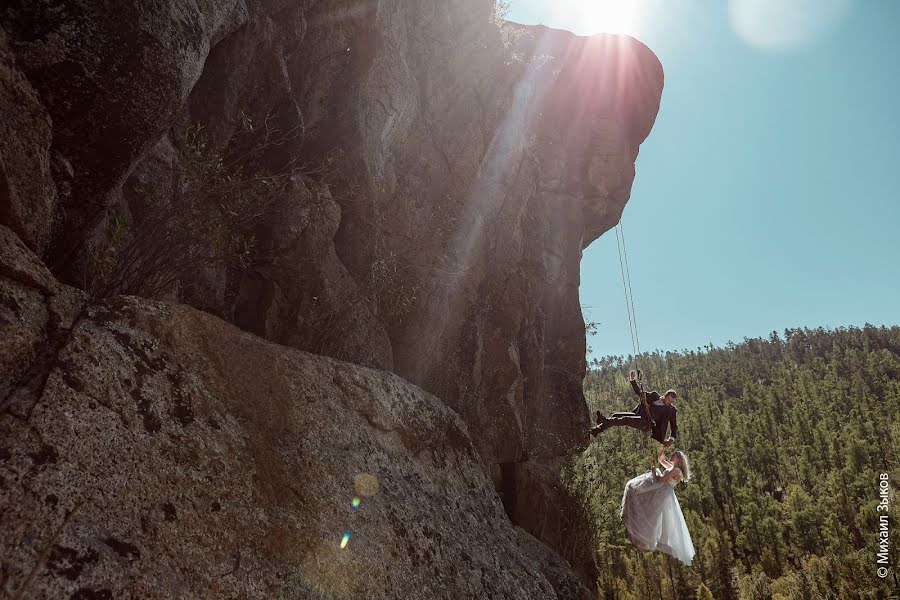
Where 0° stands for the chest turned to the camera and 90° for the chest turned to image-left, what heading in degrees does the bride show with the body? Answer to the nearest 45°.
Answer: approximately 90°
